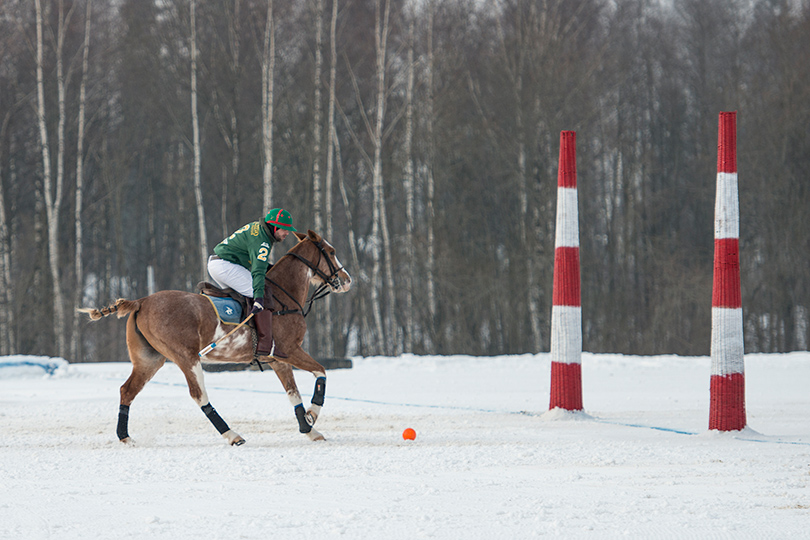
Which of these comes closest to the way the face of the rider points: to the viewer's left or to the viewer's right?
to the viewer's right

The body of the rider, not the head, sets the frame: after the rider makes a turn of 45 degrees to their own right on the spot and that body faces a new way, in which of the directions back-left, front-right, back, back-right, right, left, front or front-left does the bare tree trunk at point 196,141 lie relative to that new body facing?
back-left

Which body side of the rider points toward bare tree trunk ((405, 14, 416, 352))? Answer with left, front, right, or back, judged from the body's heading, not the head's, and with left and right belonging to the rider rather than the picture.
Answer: left

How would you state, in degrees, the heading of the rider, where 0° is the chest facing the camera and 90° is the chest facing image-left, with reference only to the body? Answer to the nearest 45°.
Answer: approximately 270°

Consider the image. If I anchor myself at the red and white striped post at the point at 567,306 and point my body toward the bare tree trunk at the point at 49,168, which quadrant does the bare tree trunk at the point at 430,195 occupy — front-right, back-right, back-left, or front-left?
front-right

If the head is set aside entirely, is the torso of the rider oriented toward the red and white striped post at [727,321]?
yes

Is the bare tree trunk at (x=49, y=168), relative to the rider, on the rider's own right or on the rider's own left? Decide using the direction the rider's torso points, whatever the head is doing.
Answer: on the rider's own left

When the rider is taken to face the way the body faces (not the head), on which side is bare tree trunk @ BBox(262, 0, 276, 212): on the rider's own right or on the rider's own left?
on the rider's own left

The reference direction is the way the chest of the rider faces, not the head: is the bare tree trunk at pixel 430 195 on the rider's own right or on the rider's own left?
on the rider's own left

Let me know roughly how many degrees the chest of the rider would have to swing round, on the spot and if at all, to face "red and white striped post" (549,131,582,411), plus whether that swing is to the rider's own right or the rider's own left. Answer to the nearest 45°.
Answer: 0° — they already face it
